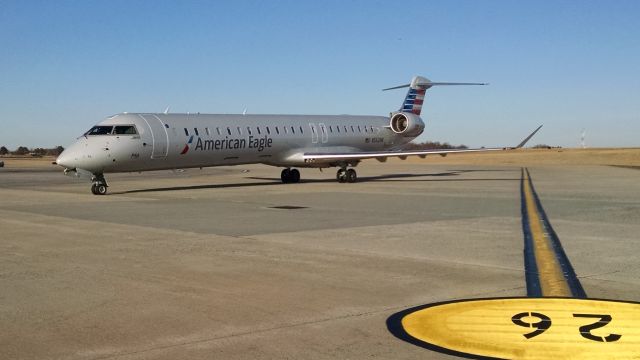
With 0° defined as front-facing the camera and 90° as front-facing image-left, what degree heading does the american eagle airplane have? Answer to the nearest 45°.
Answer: approximately 45°
